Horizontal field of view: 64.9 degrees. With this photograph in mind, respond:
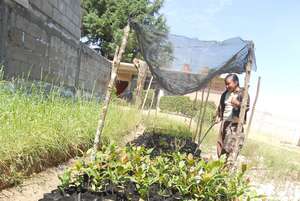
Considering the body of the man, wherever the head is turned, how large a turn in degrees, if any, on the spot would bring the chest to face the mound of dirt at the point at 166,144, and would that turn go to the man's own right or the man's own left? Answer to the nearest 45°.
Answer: approximately 45° to the man's own right

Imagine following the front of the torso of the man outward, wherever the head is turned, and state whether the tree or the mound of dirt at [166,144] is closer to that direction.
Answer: the mound of dirt

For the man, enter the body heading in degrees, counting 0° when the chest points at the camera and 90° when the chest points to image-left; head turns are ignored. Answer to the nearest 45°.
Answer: approximately 45°

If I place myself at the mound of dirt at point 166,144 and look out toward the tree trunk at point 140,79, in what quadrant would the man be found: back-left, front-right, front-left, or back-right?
back-right

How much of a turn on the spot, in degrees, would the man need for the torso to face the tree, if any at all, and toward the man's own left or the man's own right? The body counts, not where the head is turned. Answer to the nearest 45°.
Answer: approximately 90° to the man's own right

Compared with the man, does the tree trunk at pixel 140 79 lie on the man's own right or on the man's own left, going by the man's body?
on the man's own right

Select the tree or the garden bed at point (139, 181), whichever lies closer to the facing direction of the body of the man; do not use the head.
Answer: the garden bed

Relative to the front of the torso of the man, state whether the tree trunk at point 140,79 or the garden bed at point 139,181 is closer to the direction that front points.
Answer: the garden bed
